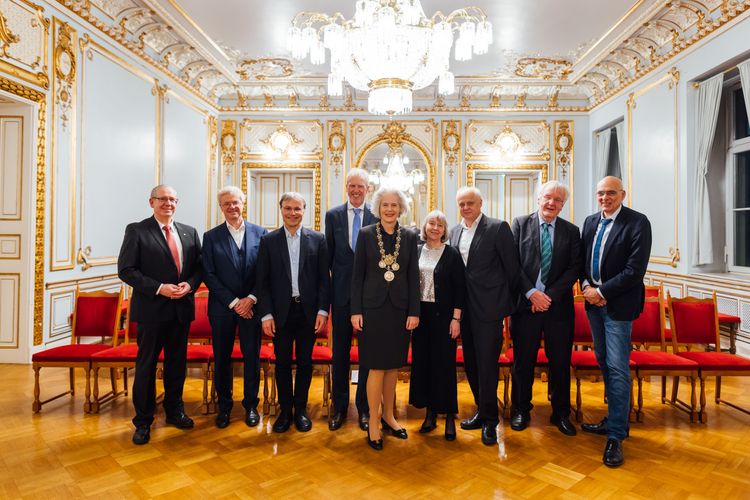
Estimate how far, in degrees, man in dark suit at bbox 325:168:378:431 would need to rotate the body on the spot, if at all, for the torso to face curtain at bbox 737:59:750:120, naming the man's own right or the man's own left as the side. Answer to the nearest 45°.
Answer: approximately 90° to the man's own left

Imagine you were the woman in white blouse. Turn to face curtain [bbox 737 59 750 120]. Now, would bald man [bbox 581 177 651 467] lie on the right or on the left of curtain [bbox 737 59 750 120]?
right

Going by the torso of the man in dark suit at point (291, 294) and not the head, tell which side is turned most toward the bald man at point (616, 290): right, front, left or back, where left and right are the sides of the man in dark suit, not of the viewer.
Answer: left

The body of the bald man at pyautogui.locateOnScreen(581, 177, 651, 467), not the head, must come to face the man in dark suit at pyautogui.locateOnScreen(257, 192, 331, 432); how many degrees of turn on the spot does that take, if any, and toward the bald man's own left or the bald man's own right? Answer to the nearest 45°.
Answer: approximately 45° to the bald man's own right

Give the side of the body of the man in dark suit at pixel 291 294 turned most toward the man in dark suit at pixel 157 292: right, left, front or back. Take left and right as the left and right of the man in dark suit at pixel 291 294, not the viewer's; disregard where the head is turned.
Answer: right

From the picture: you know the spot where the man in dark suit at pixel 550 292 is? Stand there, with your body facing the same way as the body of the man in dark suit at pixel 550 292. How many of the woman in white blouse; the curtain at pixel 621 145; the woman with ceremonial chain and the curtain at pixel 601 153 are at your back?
2
